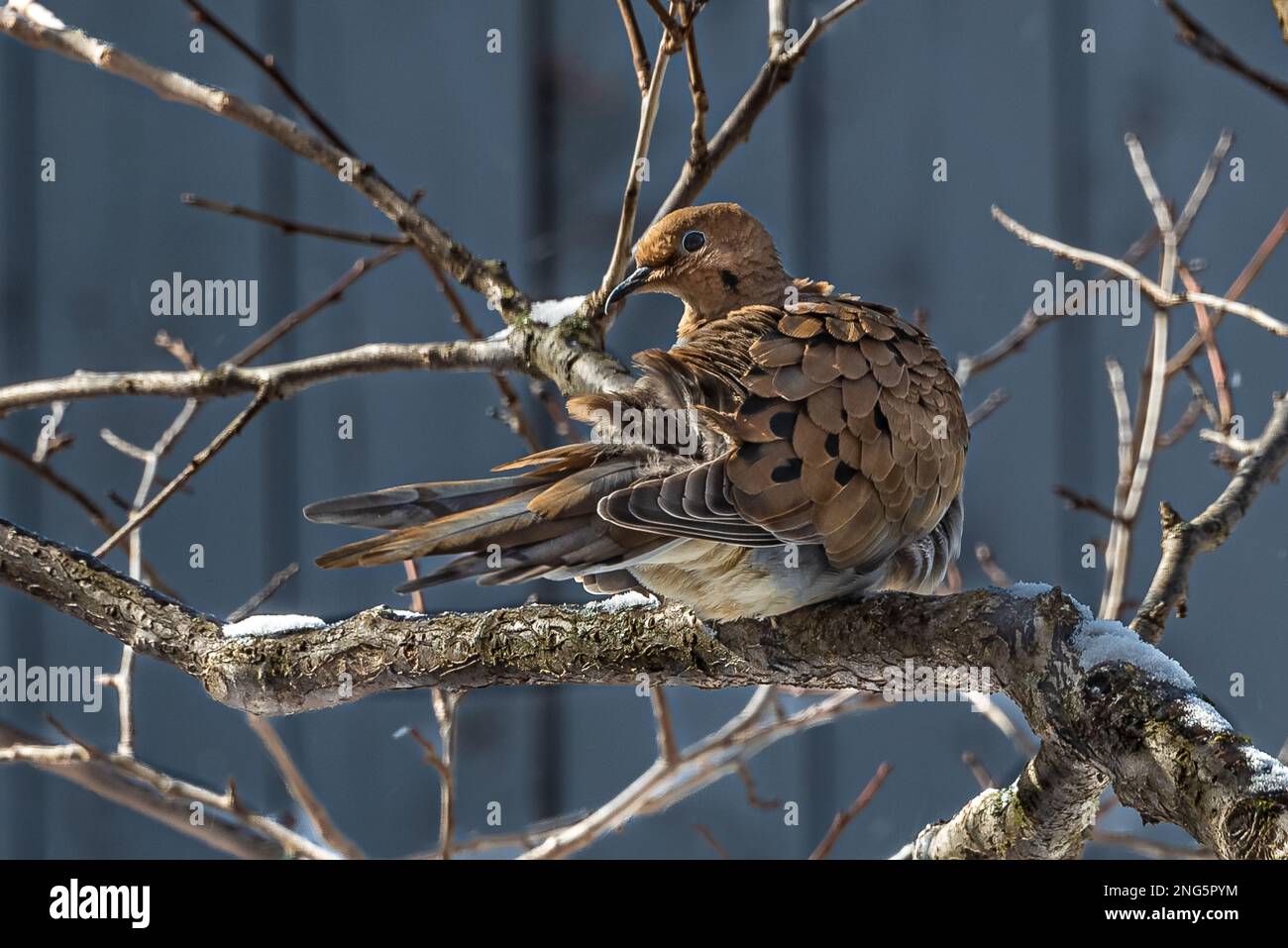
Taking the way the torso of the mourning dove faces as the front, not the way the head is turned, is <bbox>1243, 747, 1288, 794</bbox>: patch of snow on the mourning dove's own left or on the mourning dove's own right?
on the mourning dove's own right

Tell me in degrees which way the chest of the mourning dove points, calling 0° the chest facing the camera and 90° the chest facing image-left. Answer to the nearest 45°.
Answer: approximately 270°
